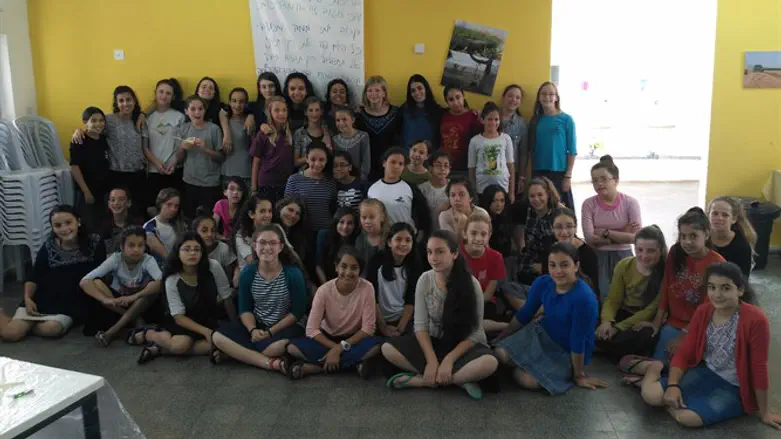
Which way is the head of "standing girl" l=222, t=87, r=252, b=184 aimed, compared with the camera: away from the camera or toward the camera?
toward the camera

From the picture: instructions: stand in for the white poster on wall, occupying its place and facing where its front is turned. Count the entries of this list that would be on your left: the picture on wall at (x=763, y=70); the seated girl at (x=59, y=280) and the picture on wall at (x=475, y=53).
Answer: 2

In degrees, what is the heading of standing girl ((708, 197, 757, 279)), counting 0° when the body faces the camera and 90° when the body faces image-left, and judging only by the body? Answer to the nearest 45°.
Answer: approximately 45°

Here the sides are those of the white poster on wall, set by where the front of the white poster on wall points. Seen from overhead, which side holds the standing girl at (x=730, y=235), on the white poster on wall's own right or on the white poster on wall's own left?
on the white poster on wall's own left

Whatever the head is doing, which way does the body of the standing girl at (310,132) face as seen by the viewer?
toward the camera

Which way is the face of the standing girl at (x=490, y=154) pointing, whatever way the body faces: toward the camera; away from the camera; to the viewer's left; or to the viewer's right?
toward the camera

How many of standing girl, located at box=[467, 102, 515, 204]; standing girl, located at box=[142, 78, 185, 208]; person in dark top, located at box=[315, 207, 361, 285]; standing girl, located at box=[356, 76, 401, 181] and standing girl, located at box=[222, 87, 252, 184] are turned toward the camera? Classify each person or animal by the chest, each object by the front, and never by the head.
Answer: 5

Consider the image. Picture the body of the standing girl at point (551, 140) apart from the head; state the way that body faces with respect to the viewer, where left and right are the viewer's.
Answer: facing the viewer

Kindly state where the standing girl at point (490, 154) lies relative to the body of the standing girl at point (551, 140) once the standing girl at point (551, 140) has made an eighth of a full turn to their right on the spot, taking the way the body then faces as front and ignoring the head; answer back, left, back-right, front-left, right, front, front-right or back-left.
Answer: front

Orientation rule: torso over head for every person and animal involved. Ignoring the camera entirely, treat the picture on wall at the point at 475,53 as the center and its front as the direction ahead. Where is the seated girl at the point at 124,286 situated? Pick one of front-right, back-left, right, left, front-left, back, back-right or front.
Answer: front-right

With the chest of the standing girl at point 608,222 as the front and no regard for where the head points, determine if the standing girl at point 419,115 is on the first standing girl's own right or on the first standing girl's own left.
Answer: on the first standing girl's own right

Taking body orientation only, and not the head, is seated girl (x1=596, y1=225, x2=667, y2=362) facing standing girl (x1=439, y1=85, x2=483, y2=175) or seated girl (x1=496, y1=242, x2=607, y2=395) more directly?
the seated girl

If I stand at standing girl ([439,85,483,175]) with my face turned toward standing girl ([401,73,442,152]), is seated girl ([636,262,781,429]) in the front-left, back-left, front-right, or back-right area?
back-left

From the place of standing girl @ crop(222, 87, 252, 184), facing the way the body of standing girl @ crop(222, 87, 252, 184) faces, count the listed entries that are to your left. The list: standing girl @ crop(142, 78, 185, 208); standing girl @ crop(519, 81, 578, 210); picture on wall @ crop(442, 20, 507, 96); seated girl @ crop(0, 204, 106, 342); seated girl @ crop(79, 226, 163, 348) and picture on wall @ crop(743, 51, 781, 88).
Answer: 3

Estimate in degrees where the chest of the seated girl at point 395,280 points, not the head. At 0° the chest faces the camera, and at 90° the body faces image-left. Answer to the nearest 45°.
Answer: approximately 0°

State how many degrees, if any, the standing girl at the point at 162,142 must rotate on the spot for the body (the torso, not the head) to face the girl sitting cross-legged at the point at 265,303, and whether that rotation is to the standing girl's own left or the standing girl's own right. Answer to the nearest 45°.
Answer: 0° — they already face them

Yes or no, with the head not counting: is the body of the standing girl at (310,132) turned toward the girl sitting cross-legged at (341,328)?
yes

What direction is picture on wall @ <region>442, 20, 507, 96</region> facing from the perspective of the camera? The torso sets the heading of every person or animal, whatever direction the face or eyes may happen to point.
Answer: toward the camera
